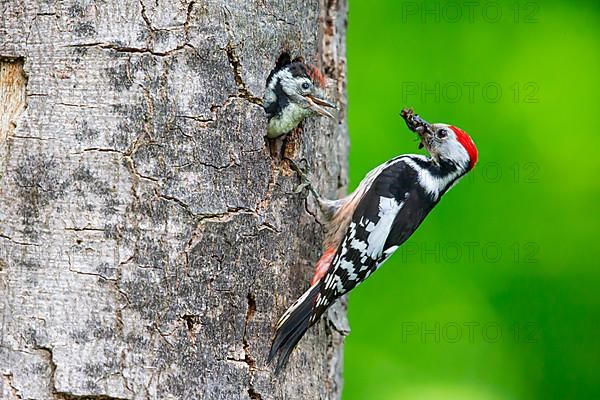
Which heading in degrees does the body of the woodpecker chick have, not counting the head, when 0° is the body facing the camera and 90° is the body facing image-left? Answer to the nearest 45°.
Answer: approximately 270°

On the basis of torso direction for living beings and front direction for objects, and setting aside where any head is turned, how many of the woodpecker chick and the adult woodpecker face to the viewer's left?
1

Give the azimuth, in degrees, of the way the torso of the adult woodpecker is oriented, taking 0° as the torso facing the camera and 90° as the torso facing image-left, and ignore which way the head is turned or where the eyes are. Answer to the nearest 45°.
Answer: approximately 90°

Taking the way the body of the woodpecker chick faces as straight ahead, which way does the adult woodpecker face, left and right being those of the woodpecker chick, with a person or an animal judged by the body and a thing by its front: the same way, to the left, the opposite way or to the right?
the opposite way

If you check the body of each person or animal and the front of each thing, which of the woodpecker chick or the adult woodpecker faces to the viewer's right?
the woodpecker chick
